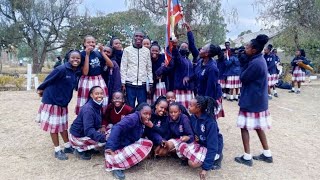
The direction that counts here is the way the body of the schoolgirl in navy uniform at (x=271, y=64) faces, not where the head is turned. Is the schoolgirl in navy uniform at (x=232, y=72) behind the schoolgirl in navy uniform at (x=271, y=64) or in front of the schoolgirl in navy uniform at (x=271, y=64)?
in front

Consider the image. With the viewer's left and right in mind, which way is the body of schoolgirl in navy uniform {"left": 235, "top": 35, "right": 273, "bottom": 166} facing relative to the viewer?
facing to the left of the viewer

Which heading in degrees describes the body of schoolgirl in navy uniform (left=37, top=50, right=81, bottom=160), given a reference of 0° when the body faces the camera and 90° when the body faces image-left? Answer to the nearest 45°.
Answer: approximately 315°

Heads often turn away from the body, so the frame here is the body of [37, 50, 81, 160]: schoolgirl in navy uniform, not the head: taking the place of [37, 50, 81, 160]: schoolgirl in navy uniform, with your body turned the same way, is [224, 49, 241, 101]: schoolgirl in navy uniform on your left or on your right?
on your left

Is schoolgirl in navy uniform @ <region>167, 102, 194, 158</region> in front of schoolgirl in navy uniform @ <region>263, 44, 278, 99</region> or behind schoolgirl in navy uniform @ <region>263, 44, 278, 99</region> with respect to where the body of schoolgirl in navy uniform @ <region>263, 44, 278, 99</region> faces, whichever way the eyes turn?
in front
